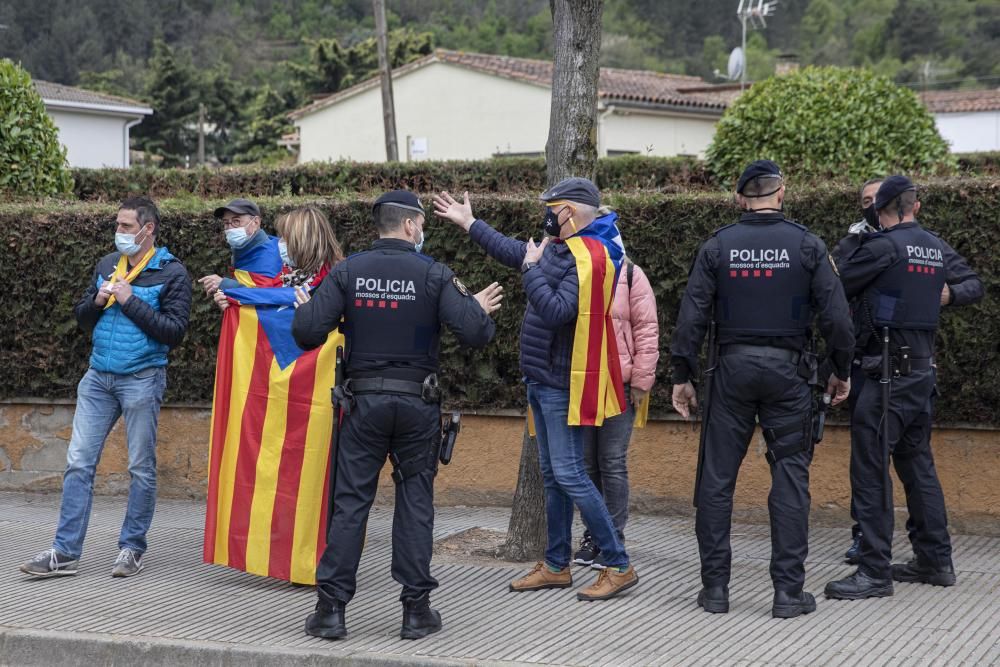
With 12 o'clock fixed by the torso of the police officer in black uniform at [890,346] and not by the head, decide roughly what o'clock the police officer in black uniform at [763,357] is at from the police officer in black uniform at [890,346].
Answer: the police officer in black uniform at [763,357] is roughly at 9 o'clock from the police officer in black uniform at [890,346].

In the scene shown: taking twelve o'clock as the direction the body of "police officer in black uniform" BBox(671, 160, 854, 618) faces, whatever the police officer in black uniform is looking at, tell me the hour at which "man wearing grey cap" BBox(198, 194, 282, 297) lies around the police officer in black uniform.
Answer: The man wearing grey cap is roughly at 9 o'clock from the police officer in black uniform.

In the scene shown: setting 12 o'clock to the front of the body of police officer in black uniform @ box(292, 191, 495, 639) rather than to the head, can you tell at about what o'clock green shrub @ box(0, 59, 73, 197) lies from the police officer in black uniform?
The green shrub is roughly at 11 o'clock from the police officer in black uniform.

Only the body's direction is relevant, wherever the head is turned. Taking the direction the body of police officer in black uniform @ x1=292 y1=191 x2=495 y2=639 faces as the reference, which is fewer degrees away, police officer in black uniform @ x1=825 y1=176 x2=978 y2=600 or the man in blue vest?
the man in blue vest

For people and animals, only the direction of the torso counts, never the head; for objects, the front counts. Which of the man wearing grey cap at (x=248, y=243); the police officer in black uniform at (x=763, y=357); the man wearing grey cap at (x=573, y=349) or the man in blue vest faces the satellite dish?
the police officer in black uniform

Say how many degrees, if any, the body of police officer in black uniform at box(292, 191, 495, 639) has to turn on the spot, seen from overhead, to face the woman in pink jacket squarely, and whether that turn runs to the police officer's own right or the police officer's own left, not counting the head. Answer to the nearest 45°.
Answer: approximately 45° to the police officer's own right

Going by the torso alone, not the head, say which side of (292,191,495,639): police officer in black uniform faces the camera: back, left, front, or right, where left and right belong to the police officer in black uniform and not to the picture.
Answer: back

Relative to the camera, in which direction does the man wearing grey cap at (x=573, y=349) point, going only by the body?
to the viewer's left

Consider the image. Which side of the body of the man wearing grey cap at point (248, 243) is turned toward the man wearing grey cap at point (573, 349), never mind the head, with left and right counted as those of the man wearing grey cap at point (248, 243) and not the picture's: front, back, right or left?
left

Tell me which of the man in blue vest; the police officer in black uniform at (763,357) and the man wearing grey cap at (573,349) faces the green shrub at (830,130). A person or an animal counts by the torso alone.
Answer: the police officer in black uniform

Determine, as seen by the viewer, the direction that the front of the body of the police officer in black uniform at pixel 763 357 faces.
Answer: away from the camera

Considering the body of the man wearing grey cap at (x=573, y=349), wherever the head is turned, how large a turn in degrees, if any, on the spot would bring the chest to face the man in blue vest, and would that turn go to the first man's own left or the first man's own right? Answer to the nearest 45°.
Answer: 0° — they already face them

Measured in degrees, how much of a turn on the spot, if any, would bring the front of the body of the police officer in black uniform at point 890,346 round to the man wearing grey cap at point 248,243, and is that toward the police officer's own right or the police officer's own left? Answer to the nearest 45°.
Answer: approximately 45° to the police officer's own left

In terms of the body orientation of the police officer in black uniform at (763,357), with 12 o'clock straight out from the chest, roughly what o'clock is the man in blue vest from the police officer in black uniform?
The man in blue vest is roughly at 9 o'clock from the police officer in black uniform.

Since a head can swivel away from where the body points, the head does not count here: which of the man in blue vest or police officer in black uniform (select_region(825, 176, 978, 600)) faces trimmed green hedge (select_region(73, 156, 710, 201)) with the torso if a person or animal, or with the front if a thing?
the police officer in black uniform

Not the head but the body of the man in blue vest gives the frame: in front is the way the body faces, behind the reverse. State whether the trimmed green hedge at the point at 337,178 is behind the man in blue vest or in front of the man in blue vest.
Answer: behind

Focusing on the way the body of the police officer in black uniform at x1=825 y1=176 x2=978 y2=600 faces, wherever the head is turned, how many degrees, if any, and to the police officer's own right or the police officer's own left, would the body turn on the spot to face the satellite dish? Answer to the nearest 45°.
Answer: approximately 45° to the police officer's own right
